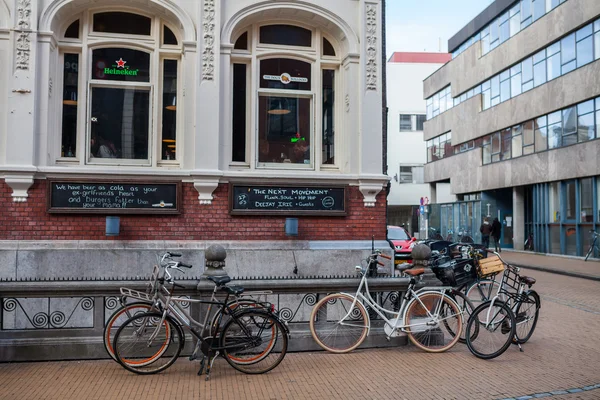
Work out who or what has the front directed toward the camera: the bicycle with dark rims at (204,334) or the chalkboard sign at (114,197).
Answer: the chalkboard sign

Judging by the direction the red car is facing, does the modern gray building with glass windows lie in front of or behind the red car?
behind

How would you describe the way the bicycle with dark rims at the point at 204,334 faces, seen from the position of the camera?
facing to the left of the viewer

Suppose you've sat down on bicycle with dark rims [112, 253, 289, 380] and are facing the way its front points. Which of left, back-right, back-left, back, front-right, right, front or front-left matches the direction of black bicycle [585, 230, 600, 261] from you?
back-right

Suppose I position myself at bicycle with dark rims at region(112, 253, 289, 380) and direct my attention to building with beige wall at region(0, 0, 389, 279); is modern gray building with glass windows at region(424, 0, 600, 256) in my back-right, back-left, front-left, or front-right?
front-right

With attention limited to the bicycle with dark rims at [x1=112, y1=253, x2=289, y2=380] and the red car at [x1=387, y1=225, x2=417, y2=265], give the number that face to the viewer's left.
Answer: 1

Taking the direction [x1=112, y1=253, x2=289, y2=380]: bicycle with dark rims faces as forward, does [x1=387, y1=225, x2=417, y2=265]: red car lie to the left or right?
on its right

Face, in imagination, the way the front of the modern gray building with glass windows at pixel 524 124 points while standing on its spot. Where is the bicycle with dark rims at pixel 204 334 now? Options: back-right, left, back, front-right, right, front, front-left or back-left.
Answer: front-left

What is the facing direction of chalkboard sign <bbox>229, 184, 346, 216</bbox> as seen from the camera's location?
facing the viewer

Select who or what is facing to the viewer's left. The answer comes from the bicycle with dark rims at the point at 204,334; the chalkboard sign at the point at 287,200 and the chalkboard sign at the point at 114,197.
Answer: the bicycle with dark rims

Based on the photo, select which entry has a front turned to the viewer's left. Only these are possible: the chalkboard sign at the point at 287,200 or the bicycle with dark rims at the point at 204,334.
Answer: the bicycle with dark rims

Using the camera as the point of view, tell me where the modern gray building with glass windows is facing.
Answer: facing the viewer and to the left of the viewer

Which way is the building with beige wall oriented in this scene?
toward the camera
